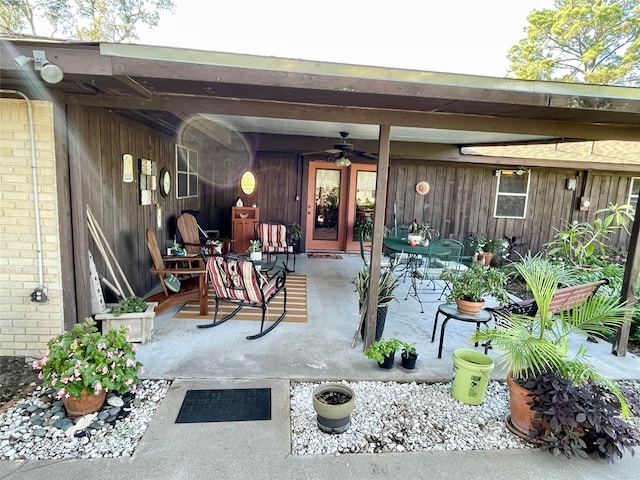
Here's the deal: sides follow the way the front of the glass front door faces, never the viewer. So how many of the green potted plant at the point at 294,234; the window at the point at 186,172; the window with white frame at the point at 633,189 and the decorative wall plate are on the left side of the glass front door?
2

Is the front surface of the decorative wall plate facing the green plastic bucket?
yes

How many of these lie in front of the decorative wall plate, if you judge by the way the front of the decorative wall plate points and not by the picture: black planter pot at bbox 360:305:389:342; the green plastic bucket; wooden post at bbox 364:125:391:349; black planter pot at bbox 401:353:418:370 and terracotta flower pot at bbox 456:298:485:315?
5

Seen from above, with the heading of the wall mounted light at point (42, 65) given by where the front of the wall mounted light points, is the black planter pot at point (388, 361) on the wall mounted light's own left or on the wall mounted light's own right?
on the wall mounted light's own left

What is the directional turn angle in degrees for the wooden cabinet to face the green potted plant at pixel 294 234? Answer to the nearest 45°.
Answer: approximately 90° to its left

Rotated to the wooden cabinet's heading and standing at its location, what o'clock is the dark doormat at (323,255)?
The dark doormat is roughly at 9 o'clock from the wooden cabinet.

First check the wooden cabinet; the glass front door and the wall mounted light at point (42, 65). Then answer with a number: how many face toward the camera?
3

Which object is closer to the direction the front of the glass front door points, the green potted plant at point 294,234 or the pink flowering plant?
the pink flowering plant
